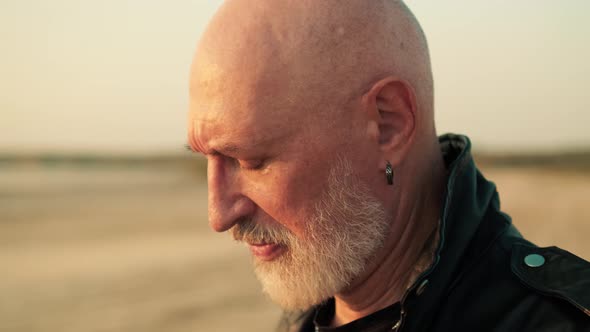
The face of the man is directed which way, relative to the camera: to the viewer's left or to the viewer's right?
to the viewer's left

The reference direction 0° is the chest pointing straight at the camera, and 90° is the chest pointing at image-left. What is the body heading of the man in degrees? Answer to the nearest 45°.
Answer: approximately 45°
